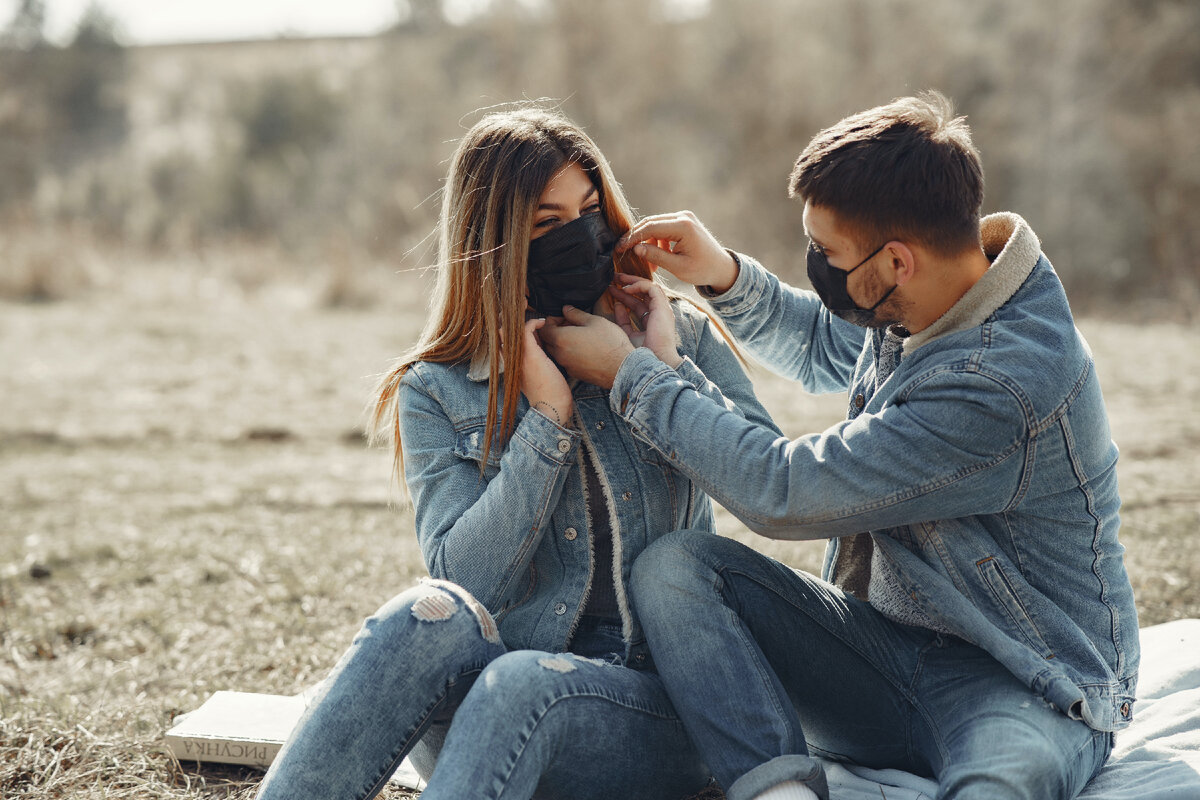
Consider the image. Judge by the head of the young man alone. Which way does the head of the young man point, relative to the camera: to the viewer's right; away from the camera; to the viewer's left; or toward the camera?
to the viewer's left

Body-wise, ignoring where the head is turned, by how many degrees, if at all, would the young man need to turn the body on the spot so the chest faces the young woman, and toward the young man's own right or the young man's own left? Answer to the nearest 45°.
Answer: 0° — they already face them

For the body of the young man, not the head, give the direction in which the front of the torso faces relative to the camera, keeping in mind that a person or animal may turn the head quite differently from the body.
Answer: to the viewer's left

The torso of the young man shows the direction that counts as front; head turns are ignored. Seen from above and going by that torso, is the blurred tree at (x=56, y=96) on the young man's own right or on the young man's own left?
on the young man's own right

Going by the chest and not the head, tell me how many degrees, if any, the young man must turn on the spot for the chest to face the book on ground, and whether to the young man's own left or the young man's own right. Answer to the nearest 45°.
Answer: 0° — they already face it
